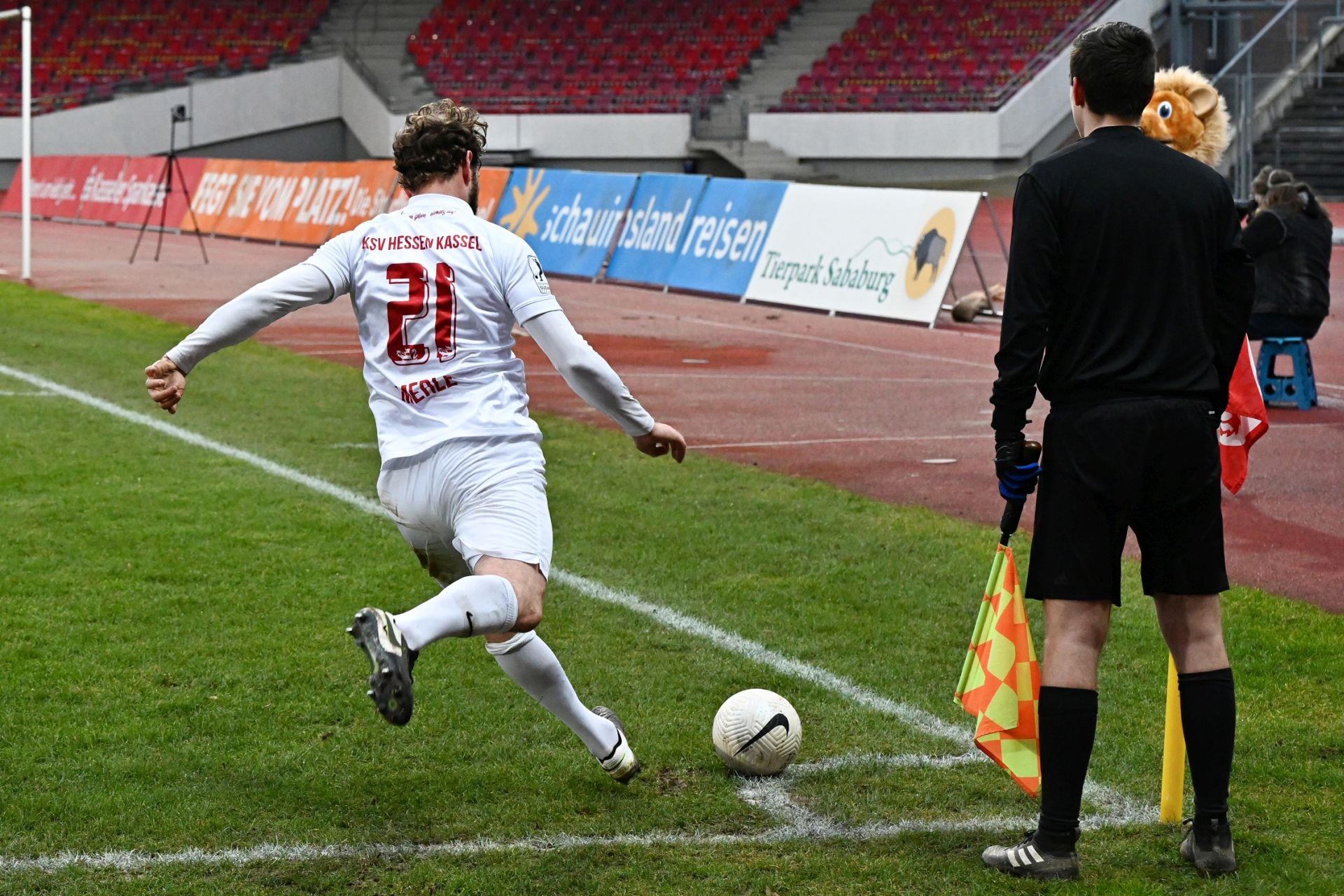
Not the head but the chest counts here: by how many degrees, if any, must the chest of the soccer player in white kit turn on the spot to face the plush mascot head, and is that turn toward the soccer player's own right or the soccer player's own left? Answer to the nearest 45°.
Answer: approximately 45° to the soccer player's own right

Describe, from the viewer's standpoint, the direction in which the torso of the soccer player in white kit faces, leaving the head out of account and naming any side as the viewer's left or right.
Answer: facing away from the viewer and to the right of the viewer

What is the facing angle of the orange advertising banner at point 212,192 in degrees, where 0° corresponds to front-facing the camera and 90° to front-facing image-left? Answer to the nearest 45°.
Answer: approximately 0°

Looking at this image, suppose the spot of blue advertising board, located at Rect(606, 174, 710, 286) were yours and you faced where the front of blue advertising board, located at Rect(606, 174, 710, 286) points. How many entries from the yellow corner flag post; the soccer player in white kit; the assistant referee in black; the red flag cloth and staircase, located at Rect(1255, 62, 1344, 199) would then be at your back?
1

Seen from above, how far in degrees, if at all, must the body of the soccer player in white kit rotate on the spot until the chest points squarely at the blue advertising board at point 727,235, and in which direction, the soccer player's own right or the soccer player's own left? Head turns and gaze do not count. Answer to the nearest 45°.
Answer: approximately 45° to the soccer player's own left

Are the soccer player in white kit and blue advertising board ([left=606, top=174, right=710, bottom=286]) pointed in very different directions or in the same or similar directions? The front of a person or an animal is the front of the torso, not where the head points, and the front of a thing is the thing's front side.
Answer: very different directions

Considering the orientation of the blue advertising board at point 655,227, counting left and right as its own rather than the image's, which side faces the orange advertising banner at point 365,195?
right

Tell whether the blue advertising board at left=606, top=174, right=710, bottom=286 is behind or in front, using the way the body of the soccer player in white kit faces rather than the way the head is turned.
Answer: in front

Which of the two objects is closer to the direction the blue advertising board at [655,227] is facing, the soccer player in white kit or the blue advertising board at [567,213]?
the soccer player in white kit

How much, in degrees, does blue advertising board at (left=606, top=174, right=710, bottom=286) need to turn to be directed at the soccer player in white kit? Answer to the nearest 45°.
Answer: approximately 45° to its left

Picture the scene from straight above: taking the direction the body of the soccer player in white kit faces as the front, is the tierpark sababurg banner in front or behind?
in front

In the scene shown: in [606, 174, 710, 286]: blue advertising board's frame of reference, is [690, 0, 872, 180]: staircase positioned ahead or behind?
behind

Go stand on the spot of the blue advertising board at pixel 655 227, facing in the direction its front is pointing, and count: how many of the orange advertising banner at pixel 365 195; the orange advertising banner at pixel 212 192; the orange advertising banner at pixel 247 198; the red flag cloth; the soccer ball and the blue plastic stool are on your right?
3
